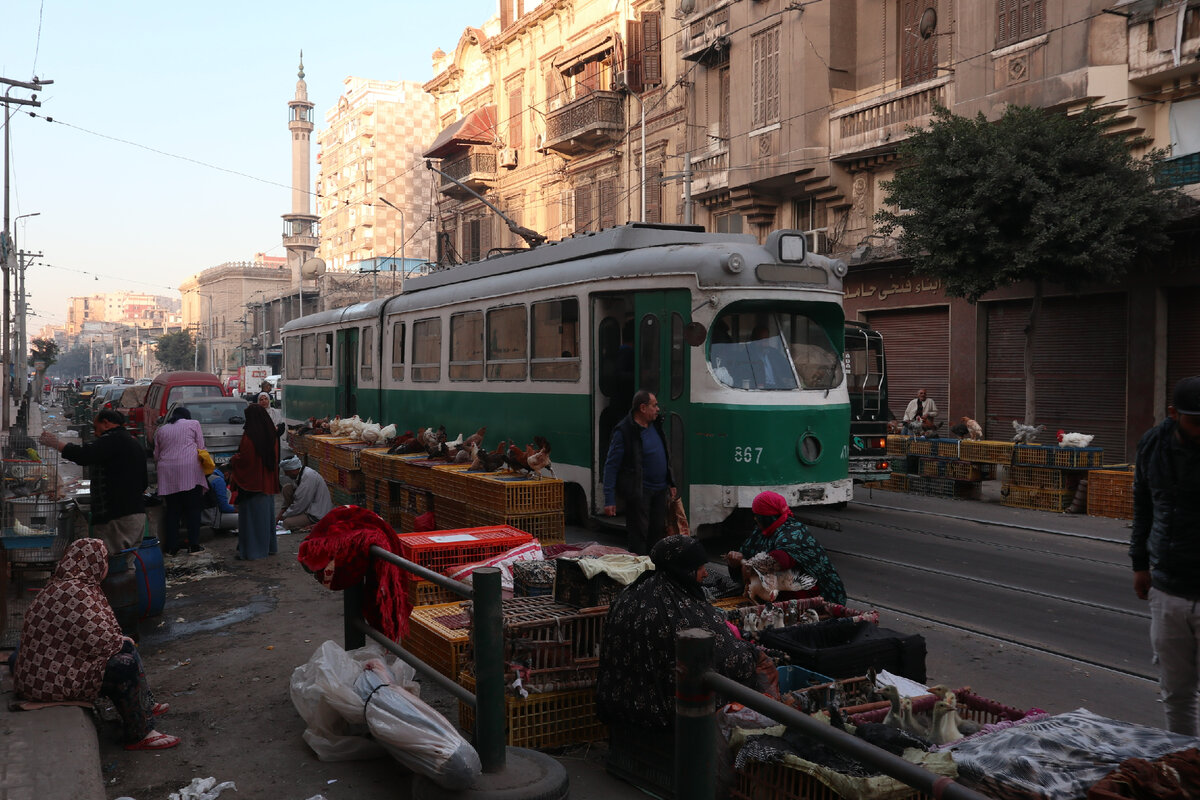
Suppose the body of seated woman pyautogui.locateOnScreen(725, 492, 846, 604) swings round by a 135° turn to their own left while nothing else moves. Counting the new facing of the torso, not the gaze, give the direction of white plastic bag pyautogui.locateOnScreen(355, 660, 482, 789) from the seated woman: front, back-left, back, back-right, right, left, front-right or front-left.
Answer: back-right

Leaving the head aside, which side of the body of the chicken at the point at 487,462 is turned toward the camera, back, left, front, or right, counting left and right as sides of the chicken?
left

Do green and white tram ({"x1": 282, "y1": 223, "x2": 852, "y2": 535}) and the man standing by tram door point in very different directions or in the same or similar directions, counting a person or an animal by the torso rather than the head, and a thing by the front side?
same or similar directions

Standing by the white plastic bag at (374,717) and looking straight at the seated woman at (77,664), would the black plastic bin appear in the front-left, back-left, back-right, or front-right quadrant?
back-right

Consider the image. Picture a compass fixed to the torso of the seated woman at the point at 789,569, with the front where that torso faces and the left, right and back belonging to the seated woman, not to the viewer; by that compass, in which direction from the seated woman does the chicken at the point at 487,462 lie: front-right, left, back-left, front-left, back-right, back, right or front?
right

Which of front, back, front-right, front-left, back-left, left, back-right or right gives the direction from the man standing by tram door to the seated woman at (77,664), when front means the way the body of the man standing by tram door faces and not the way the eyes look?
right

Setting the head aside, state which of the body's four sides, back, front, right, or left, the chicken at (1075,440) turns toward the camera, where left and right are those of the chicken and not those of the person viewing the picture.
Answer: left

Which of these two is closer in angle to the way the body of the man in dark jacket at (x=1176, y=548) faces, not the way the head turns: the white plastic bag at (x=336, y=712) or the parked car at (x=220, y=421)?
the white plastic bag

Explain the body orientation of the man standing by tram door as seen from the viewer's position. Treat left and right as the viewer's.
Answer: facing the viewer and to the right of the viewer

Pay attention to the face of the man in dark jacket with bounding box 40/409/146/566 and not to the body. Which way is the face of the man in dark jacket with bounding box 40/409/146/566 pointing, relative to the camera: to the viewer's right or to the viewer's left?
to the viewer's left

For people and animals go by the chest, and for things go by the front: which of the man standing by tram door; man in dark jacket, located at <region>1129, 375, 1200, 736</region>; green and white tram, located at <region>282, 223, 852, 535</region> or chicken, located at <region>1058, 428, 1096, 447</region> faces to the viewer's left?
the chicken

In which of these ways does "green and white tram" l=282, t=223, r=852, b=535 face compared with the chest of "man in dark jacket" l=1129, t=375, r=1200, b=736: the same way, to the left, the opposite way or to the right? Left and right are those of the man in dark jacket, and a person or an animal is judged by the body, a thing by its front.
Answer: to the left

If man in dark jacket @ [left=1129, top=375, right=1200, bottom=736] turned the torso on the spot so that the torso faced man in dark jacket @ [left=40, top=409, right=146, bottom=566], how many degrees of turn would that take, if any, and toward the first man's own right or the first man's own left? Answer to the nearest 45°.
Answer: approximately 90° to the first man's own right

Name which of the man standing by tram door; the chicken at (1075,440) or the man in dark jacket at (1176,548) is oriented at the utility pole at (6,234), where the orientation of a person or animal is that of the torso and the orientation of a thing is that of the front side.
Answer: the chicken

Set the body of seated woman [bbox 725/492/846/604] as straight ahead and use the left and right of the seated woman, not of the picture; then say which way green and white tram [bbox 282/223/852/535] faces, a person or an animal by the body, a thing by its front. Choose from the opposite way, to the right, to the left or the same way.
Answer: to the left
